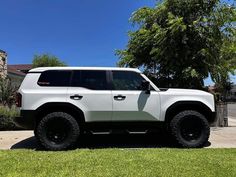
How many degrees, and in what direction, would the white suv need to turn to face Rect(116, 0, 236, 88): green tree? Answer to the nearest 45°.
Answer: approximately 45° to its left

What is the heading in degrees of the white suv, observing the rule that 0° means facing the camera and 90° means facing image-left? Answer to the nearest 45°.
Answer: approximately 270°

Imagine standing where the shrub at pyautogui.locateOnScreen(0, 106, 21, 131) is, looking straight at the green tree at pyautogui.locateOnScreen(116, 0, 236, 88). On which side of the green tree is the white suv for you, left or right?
right

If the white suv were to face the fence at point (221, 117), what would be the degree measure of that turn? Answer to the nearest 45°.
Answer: approximately 45° to its left

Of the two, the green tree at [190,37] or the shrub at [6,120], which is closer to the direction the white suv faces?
the green tree

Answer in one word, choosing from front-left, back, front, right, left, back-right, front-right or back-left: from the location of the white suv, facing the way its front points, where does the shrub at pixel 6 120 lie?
back-left

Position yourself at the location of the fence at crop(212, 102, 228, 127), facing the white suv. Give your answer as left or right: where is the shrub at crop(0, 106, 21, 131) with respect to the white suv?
right
